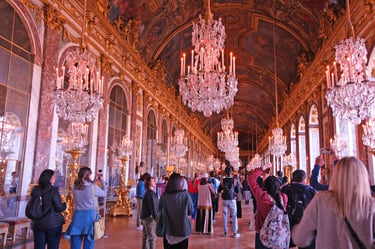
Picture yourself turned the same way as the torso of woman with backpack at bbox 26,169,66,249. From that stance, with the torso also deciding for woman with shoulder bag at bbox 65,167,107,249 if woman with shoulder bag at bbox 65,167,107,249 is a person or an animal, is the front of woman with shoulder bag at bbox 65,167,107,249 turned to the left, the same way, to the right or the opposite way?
the same way

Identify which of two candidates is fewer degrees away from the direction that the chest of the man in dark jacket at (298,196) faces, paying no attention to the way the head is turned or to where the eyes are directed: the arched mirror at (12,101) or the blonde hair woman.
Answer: the arched mirror

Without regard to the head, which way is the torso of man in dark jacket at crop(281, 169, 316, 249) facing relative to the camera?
away from the camera

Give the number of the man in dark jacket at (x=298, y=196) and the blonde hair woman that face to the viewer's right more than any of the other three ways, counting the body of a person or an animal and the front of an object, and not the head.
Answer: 0

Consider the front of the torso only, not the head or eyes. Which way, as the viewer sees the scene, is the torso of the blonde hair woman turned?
away from the camera

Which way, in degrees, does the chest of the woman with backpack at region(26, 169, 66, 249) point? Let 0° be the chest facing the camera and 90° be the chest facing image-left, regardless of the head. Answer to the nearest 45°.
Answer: approximately 225°

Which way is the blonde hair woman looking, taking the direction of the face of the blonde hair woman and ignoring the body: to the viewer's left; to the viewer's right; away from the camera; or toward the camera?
away from the camera

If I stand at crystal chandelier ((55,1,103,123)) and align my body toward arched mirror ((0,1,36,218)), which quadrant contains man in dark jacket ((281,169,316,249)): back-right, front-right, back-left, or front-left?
back-left

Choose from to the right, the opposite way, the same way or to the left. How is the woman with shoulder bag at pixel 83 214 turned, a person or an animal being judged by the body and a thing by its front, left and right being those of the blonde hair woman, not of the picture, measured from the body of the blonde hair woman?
the same way

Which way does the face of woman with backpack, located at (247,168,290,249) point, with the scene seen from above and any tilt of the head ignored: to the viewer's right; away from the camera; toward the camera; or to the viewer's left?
away from the camera
